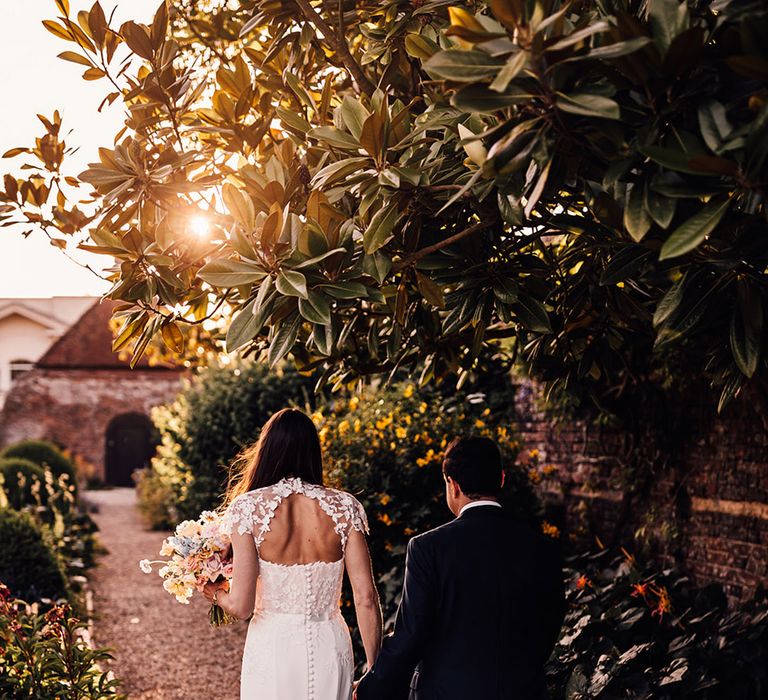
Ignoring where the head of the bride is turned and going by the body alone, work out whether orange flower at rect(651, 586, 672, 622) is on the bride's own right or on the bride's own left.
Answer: on the bride's own right

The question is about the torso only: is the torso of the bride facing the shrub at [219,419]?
yes

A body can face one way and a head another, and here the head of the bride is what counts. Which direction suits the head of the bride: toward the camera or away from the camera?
away from the camera

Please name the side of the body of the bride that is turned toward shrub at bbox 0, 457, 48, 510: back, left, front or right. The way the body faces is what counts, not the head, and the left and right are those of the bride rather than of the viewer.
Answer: front

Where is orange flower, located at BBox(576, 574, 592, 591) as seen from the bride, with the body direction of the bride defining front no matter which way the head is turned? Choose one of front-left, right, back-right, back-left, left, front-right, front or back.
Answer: front-right

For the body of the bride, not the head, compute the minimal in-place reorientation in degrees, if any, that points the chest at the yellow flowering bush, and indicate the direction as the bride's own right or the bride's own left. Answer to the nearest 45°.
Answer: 0° — they already face it

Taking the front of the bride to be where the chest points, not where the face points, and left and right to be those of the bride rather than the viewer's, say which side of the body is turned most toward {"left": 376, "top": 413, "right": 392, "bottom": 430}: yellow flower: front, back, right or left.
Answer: front

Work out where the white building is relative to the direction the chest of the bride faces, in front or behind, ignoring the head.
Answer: in front

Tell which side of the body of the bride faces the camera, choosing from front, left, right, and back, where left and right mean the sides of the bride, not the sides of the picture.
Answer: back
